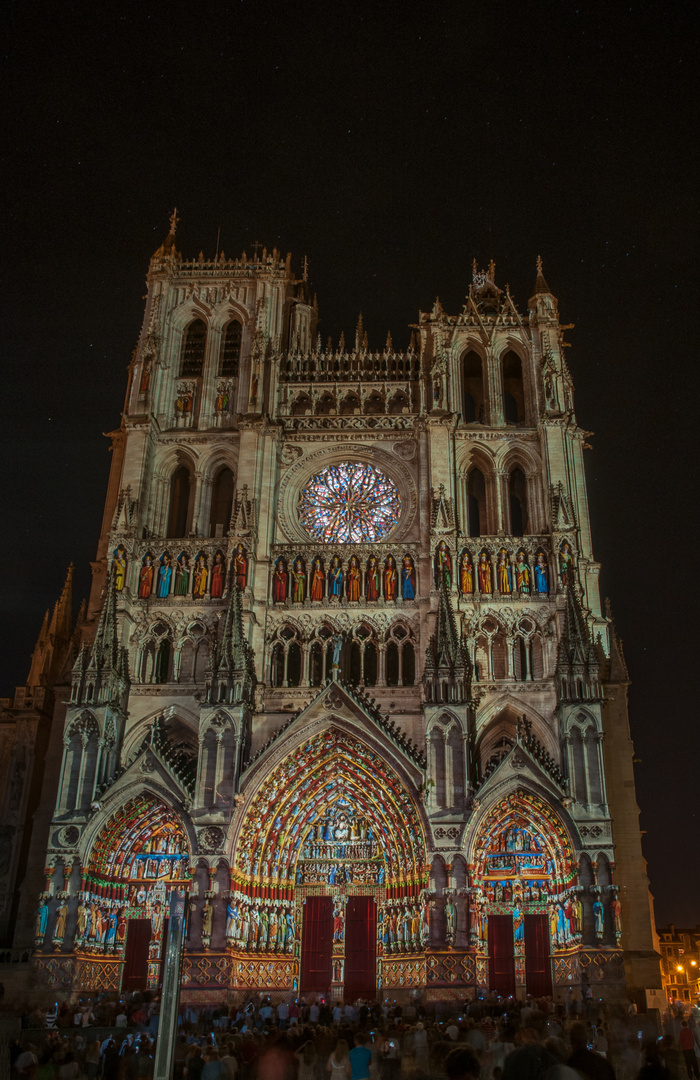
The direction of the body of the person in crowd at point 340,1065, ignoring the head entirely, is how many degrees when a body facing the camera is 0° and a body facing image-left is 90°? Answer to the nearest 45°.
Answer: approximately 180°

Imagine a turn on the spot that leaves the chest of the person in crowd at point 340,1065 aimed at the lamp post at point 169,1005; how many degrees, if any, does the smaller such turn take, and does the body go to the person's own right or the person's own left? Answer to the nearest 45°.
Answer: approximately 90° to the person's own left

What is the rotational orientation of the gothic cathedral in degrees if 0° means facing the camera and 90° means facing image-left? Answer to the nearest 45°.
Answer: approximately 0°

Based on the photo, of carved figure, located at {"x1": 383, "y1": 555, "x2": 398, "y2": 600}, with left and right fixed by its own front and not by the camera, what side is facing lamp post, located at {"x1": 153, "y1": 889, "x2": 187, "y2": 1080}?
front

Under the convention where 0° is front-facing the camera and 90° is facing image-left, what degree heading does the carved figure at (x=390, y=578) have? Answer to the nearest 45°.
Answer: approximately 0°

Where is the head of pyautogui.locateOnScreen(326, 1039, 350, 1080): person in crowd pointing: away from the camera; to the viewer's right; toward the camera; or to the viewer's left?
away from the camera

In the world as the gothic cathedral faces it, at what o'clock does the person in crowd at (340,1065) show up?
The person in crowd is roughly at 12 o'clock from the gothic cathedral.

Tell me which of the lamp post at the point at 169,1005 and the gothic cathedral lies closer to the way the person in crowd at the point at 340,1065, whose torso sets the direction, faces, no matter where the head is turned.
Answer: the gothic cathedral

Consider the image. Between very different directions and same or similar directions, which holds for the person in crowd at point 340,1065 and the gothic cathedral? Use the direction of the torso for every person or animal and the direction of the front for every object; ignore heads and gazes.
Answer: very different directions

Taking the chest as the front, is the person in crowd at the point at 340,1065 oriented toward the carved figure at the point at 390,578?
yes

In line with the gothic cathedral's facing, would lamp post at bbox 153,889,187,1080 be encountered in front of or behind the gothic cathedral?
in front

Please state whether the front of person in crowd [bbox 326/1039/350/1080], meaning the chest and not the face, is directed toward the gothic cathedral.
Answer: yes

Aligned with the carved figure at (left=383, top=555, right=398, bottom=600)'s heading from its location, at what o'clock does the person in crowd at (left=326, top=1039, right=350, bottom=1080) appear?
The person in crowd is roughly at 12 o'clock from the carved figure.

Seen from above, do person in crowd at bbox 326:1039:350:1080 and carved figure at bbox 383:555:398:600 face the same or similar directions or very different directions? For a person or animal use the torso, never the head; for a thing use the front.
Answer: very different directions
